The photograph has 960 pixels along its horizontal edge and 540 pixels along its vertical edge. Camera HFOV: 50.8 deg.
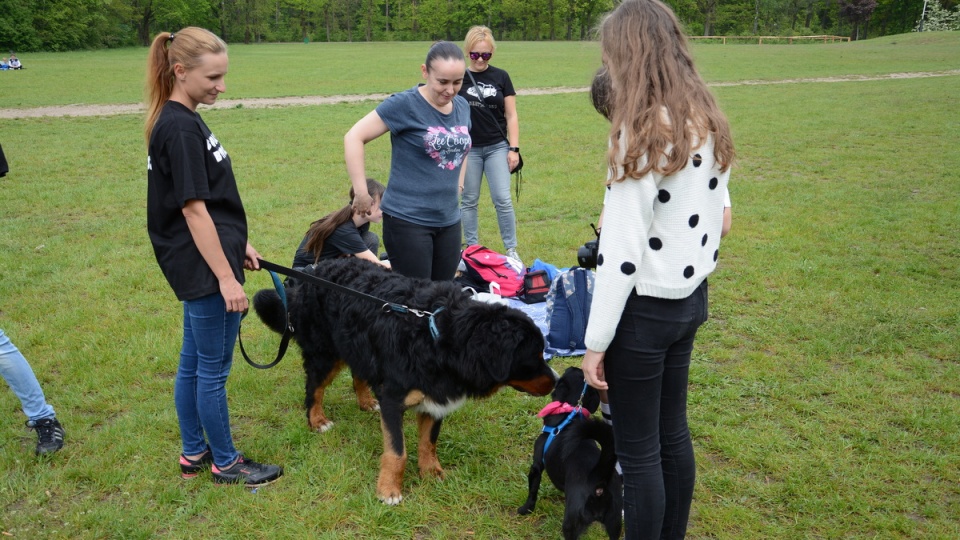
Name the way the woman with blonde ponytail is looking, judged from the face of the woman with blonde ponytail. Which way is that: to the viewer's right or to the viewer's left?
to the viewer's right

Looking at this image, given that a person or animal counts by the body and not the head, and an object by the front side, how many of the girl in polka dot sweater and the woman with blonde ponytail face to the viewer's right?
1

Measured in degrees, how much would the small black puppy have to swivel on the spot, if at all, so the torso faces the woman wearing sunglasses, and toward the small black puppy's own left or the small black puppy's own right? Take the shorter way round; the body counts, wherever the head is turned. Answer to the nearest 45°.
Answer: approximately 45° to the small black puppy's own right

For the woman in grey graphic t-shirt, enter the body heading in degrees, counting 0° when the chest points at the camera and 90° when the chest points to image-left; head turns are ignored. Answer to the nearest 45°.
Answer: approximately 315°

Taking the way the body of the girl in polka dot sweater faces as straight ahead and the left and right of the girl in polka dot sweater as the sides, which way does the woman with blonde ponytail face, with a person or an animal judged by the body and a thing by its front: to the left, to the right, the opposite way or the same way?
to the right

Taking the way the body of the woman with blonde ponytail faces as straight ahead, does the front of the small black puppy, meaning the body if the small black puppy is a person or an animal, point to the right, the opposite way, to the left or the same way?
to the left

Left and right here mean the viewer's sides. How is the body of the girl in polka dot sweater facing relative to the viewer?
facing away from the viewer and to the left of the viewer

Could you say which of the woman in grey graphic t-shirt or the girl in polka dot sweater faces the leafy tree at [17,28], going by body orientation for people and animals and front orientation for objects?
the girl in polka dot sweater

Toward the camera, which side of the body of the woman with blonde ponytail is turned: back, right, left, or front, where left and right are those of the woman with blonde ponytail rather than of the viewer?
right

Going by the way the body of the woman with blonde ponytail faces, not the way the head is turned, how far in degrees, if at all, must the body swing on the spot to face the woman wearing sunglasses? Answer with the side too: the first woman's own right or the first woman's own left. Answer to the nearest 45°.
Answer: approximately 45° to the first woman's own left

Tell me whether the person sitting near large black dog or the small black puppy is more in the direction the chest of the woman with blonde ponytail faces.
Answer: the small black puppy

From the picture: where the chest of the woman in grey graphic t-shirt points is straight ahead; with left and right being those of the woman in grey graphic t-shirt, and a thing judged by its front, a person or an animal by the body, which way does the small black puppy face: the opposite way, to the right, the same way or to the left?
the opposite way
